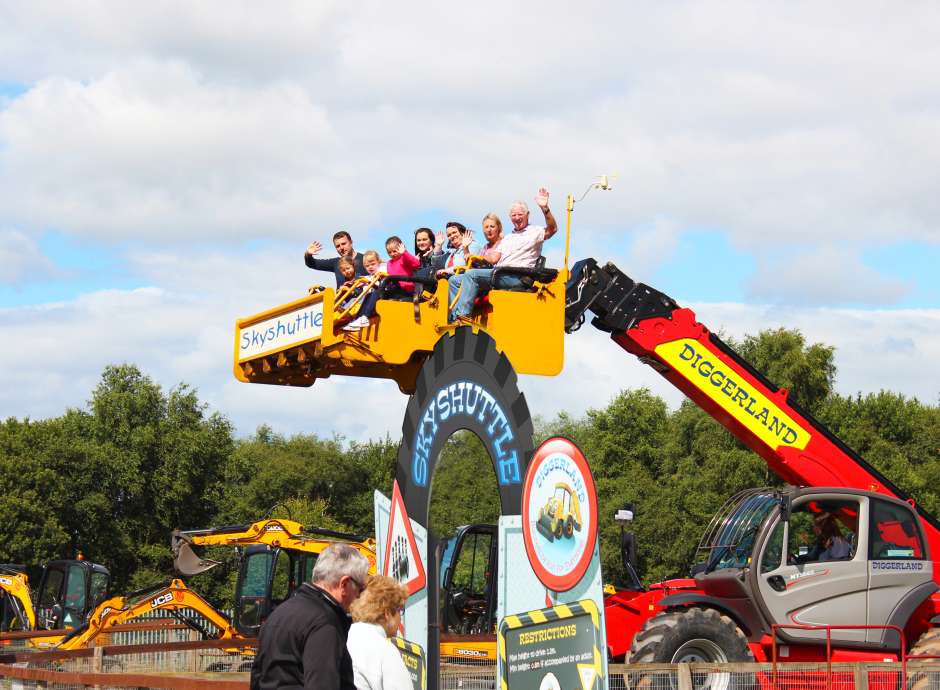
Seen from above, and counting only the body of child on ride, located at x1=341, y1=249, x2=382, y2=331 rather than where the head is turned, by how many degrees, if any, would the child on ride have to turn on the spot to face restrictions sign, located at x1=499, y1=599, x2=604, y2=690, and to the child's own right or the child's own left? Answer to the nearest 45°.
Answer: approximately 45° to the child's own left

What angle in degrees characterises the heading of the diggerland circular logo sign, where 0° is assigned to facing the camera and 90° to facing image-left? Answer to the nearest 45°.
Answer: approximately 315°

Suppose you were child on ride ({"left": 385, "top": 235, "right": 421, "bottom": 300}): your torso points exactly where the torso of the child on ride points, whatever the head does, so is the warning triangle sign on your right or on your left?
on your left

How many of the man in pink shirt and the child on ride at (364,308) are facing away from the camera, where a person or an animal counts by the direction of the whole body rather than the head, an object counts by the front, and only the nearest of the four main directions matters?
0

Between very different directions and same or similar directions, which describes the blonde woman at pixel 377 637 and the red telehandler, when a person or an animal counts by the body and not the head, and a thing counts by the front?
very different directions

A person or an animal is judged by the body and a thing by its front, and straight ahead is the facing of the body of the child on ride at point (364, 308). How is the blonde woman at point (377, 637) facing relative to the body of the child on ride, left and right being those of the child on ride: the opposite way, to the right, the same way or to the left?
the opposite way

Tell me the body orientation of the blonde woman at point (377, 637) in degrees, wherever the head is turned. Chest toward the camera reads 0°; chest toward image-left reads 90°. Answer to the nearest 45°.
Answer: approximately 225°
